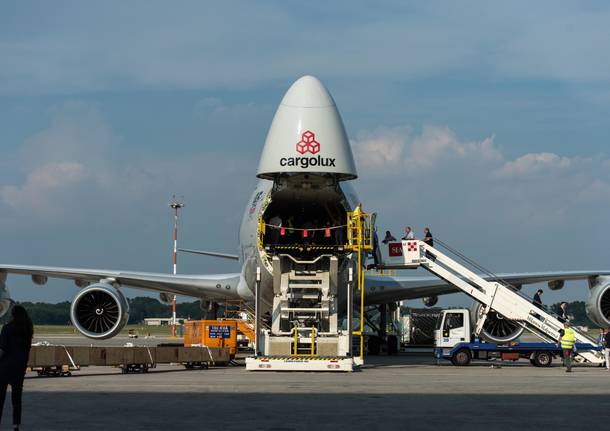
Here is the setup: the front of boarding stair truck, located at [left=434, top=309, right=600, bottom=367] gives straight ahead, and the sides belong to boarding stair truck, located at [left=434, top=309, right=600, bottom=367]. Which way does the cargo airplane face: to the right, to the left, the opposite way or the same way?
to the left

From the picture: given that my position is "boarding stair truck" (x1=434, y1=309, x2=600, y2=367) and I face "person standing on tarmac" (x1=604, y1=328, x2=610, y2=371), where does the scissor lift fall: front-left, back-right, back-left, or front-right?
back-right

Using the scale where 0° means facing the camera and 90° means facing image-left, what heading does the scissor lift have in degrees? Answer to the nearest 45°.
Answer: approximately 180°

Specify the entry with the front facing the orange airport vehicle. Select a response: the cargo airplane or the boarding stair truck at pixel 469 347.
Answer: the boarding stair truck

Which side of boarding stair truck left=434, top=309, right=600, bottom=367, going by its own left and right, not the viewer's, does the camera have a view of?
left

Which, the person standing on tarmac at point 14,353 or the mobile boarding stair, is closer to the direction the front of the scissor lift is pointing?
the mobile boarding stair

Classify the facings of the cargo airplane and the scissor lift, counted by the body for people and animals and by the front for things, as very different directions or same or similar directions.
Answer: very different directions

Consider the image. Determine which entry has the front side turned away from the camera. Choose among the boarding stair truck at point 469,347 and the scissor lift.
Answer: the scissor lift

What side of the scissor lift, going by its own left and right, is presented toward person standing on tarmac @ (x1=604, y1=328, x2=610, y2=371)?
right

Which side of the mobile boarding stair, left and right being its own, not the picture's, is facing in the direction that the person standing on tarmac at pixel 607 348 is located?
back

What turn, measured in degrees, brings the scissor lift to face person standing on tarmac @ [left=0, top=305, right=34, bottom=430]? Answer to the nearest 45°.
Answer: approximately 180°

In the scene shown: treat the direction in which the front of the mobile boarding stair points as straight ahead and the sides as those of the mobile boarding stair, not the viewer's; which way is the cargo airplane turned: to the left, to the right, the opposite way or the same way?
to the left

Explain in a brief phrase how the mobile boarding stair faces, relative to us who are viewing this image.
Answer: facing to the left of the viewer
